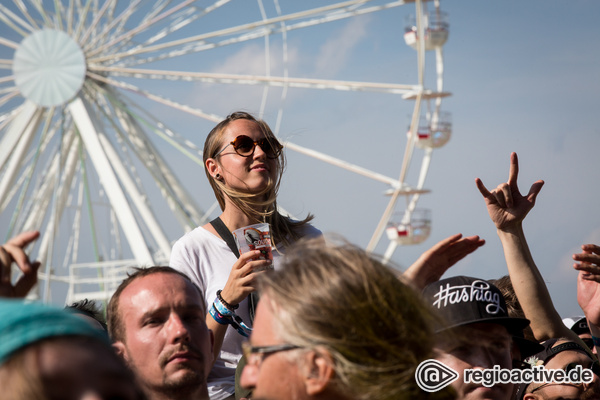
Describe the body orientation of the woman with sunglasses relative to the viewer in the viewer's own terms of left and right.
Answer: facing the viewer and to the right of the viewer

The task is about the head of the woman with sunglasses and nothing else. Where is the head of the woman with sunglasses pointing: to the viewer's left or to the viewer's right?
to the viewer's right
